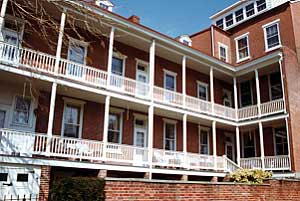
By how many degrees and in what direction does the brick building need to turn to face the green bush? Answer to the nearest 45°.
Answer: approximately 45° to its right
